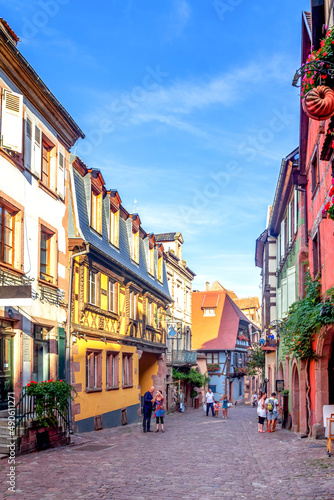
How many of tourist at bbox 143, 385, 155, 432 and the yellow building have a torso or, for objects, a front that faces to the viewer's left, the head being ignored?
0

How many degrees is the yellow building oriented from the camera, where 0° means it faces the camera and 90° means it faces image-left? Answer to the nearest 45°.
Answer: approximately 315°

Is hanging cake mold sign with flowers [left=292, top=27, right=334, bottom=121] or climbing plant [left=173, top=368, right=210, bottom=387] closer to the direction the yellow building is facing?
the hanging cake mold sign with flowers

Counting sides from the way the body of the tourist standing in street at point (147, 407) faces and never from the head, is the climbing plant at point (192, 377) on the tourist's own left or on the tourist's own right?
on the tourist's own left

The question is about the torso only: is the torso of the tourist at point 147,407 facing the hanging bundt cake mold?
no

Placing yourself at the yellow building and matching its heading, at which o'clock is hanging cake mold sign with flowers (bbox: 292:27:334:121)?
The hanging cake mold sign with flowers is roughly at 1 o'clock from the yellow building.

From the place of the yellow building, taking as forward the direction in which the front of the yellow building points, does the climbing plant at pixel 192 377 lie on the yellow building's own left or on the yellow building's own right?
on the yellow building's own left

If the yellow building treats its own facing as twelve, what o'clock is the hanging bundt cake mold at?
The hanging bundt cake mold is roughly at 1 o'clock from the yellow building.

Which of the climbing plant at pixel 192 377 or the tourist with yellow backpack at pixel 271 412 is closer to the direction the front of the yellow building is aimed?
the tourist with yellow backpack
